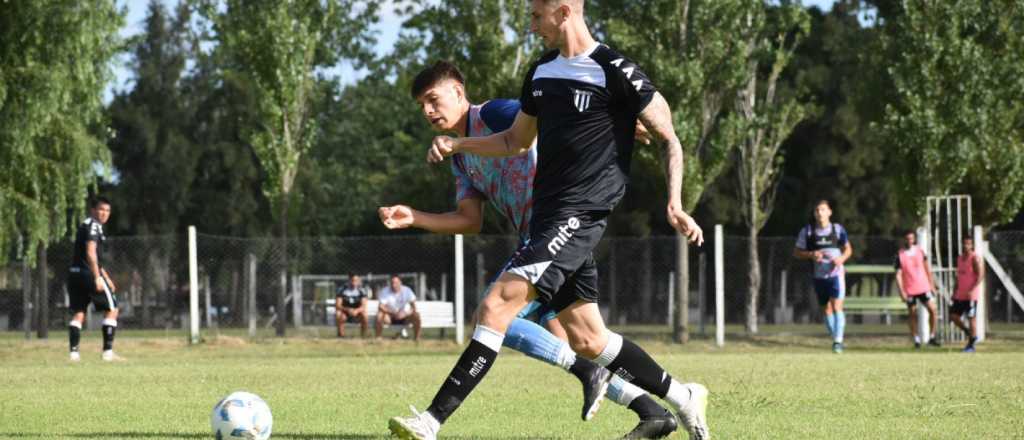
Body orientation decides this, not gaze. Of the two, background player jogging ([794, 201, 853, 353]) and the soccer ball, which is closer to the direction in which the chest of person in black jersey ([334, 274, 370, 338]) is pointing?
the soccer ball

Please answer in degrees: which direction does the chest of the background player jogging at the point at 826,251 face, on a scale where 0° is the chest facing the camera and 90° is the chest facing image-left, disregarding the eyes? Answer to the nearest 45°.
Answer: approximately 0°

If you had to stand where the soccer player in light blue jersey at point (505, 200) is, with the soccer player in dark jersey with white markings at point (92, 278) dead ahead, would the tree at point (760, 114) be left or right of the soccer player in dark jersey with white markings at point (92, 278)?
right

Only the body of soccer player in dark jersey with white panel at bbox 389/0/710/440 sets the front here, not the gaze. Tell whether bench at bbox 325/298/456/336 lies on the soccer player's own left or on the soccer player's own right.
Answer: on the soccer player's own right

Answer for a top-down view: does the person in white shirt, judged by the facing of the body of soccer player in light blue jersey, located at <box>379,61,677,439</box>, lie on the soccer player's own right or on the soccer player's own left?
on the soccer player's own right

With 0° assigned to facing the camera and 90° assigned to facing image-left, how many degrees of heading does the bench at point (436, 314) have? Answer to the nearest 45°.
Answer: approximately 0°

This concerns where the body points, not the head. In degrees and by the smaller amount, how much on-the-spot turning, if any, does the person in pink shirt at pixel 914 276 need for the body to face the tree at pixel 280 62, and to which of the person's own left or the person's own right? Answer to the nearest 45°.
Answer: approximately 90° to the person's own right

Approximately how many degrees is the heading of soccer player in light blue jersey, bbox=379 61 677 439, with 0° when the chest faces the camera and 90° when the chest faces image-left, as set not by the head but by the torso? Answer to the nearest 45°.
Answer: approximately 45°

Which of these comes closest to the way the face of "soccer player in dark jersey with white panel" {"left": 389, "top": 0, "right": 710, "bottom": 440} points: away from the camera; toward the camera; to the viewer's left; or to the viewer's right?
to the viewer's left
